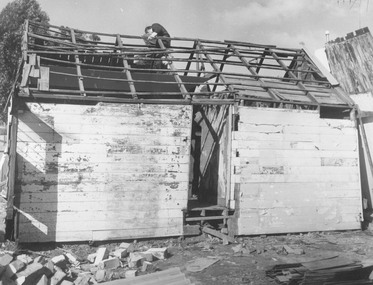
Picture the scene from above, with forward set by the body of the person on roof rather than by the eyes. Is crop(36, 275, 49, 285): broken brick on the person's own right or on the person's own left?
on the person's own left

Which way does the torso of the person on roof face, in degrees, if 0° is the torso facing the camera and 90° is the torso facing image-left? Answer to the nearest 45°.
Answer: approximately 90°

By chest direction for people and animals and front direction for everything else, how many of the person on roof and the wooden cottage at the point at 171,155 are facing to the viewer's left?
1

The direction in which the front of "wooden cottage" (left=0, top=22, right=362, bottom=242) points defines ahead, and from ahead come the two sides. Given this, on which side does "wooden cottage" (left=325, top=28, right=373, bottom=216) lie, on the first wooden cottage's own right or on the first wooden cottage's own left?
on the first wooden cottage's own left

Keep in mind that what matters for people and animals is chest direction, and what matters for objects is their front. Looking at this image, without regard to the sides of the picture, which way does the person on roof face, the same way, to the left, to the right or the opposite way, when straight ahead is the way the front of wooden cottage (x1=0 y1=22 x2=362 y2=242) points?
to the right

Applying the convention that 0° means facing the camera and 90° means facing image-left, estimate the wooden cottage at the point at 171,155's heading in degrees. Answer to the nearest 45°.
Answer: approximately 0°

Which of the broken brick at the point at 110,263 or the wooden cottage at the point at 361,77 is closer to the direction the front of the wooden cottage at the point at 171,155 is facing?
the broken brick

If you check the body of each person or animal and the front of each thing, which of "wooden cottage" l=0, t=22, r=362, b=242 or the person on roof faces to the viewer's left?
the person on roof
